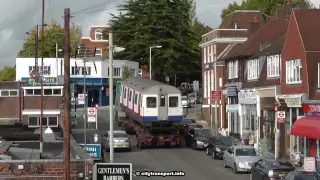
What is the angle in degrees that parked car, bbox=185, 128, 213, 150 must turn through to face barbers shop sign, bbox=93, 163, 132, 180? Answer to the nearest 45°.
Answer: approximately 45° to its right

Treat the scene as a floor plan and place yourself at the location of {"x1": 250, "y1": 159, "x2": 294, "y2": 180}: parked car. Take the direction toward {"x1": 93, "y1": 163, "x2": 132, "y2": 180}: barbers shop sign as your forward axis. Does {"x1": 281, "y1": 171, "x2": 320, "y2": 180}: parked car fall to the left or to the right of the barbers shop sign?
left

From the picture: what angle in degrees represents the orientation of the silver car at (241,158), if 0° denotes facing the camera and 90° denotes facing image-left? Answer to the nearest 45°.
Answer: approximately 315°

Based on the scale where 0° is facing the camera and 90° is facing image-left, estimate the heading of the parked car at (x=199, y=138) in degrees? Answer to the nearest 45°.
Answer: approximately 315°
